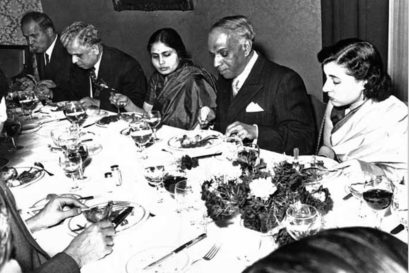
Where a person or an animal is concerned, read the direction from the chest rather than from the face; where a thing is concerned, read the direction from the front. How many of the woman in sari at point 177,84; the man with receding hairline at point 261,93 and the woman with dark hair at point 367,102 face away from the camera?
0

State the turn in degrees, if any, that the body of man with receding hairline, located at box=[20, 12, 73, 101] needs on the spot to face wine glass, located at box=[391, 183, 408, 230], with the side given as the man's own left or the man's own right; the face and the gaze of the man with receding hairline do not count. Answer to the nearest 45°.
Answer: approximately 45° to the man's own left

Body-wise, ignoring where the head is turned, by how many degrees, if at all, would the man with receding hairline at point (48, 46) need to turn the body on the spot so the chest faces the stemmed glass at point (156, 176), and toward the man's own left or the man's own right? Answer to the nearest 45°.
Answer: approximately 45° to the man's own left

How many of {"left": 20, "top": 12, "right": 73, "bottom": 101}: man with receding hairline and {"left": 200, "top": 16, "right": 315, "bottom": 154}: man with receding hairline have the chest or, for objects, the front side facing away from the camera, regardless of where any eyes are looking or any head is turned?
0

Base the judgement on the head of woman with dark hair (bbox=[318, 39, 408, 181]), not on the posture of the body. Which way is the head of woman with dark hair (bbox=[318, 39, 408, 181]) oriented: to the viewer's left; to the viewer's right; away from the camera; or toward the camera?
to the viewer's left

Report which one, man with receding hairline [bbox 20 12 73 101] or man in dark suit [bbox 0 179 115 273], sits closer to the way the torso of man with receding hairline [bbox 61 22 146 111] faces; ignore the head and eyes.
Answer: the man in dark suit

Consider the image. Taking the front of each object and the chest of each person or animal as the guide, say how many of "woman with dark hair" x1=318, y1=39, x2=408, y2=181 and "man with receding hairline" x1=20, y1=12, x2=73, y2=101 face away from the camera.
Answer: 0

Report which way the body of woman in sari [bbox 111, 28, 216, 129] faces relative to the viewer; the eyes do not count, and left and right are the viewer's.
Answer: facing the viewer and to the left of the viewer
